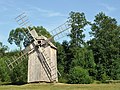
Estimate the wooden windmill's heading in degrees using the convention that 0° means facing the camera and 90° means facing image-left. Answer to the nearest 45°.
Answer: approximately 0°

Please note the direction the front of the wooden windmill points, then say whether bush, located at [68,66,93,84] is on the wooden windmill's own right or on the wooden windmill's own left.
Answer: on the wooden windmill's own left
